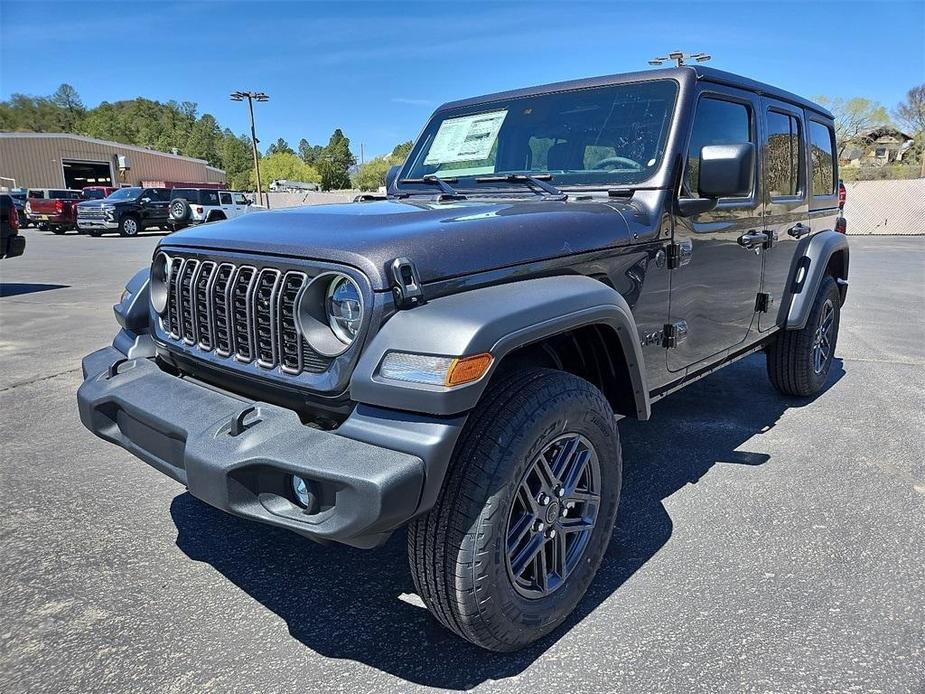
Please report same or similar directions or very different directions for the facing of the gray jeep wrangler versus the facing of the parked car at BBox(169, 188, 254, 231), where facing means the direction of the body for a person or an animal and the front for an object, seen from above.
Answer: very different directions

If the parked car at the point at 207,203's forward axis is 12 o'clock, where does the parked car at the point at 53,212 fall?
the parked car at the point at 53,212 is roughly at 8 o'clock from the parked car at the point at 207,203.

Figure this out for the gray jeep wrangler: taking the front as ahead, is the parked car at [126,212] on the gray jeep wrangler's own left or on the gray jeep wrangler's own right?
on the gray jeep wrangler's own right

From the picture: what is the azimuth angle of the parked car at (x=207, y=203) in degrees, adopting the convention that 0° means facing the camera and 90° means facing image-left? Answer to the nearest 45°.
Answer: approximately 225°

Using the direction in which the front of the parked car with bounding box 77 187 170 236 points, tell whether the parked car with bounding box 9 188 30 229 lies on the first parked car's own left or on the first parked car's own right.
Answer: on the first parked car's own right

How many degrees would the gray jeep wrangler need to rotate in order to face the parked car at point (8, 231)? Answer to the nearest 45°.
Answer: approximately 90° to its right

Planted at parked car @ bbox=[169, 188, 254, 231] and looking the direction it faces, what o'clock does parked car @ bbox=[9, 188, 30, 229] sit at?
parked car @ bbox=[9, 188, 30, 229] is roughly at 9 o'clock from parked car @ bbox=[169, 188, 254, 231].

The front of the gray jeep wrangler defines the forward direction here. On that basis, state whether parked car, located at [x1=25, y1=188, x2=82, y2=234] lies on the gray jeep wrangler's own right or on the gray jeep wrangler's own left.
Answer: on the gray jeep wrangler's own right

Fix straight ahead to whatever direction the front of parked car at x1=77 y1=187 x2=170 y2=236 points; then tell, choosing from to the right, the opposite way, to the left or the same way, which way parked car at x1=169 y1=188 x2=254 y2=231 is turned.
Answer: the opposite way
